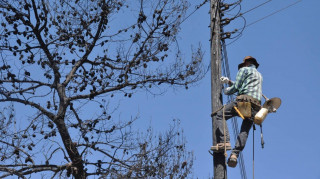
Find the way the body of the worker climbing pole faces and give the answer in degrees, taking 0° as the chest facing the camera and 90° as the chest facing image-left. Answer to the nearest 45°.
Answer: approximately 135°
